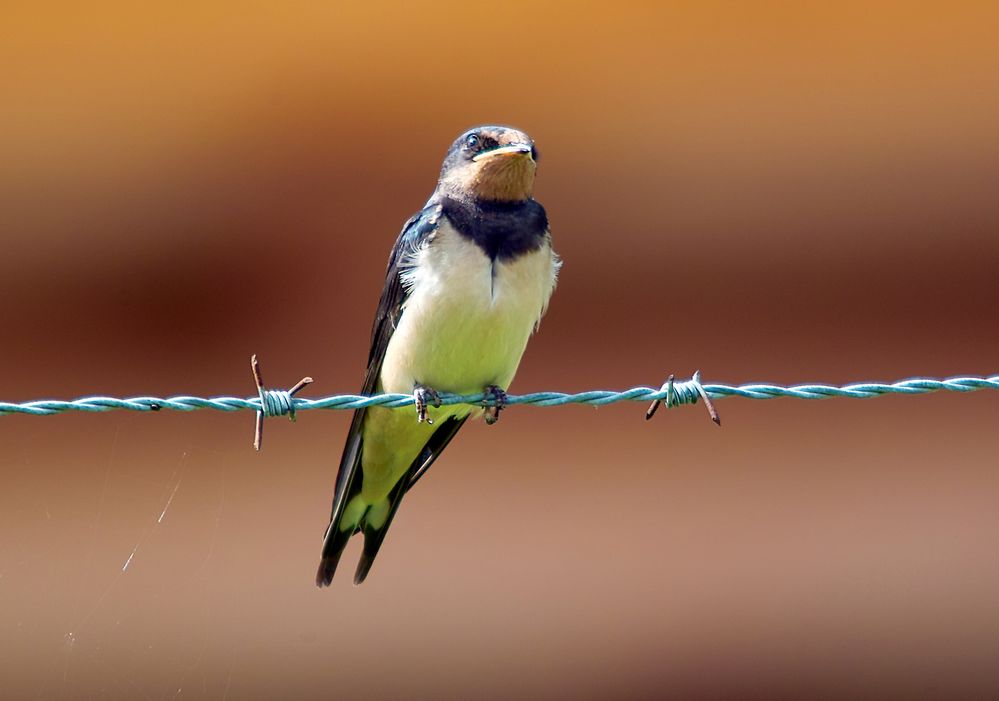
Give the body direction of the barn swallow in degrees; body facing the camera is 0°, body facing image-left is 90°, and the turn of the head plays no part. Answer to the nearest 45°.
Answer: approximately 315°
